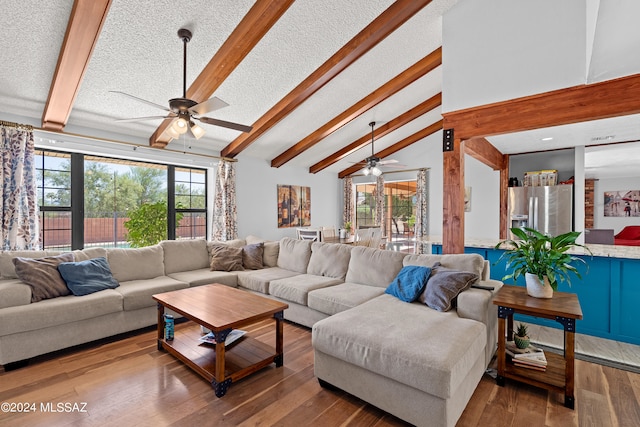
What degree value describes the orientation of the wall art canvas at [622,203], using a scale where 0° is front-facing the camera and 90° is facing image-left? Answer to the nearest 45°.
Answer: approximately 0°

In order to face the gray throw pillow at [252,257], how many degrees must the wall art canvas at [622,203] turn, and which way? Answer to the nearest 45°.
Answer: approximately 45° to its right

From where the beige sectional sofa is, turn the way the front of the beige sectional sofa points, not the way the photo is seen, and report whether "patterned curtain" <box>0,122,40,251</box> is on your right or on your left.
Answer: on your right

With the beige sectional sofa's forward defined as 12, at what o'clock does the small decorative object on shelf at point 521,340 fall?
The small decorative object on shelf is roughly at 10 o'clock from the beige sectional sofa.

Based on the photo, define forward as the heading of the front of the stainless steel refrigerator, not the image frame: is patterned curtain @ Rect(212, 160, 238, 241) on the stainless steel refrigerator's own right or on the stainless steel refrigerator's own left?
on the stainless steel refrigerator's own right

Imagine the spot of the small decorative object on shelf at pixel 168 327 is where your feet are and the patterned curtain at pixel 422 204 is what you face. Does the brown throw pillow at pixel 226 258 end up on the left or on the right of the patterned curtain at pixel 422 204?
left
